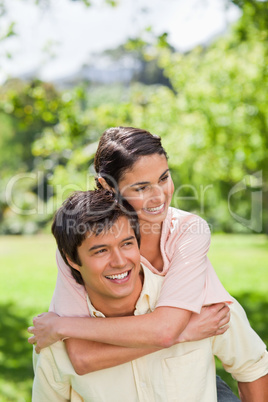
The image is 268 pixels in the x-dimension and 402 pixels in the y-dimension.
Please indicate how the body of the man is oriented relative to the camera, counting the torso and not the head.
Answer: toward the camera

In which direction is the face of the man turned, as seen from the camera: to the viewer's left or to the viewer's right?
to the viewer's right

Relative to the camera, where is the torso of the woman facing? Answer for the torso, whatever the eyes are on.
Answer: toward the camera

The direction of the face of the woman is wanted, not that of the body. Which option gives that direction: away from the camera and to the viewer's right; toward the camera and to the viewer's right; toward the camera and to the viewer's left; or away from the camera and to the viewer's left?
toward the camera and to the viewer's right
